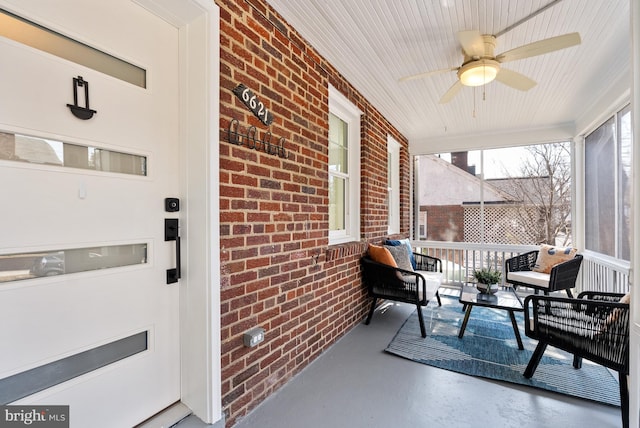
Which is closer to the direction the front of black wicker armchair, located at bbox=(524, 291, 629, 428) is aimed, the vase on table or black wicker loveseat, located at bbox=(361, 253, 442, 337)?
the vase on table

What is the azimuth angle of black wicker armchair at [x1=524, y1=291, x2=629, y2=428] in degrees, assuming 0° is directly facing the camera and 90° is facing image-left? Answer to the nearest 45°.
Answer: approximately 135°

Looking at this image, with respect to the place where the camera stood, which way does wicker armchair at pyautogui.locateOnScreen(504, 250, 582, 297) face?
facing the viewer and to the left of the viewer

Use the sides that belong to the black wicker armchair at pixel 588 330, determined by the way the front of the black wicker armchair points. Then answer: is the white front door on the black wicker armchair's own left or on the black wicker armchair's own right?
on the black wicker armchair's own left

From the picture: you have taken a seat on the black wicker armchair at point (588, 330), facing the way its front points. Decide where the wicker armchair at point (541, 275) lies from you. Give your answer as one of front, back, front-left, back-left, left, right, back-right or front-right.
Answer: front-right

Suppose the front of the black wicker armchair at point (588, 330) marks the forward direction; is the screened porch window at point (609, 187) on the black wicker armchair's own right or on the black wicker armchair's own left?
on the black wicker armchair's own right

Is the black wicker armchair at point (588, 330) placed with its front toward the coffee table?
yes

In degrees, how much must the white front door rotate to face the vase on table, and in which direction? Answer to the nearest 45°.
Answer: approximately 45° to its left

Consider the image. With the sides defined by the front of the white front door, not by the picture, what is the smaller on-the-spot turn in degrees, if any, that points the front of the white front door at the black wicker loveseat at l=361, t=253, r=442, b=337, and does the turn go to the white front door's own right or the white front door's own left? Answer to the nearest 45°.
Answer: approximately 45° to the white front door's own left

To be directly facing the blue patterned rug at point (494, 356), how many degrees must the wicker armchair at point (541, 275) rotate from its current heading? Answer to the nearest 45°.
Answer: approximately 45° to its left

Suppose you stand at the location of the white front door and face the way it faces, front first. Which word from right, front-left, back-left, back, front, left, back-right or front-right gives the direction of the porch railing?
front-left

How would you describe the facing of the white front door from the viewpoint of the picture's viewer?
facing the viewer and to the right of the viewer

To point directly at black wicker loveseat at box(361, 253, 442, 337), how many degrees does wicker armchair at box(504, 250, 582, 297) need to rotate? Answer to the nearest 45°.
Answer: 0° — it already faces it
